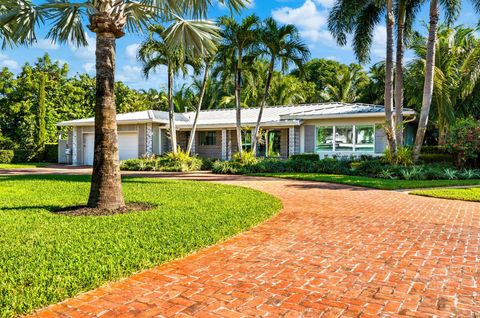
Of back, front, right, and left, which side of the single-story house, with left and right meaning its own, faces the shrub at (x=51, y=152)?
right

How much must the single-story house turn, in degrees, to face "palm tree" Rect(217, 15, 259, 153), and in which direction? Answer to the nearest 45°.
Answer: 0° — it already faces it

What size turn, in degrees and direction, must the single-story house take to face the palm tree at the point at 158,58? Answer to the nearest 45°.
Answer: approximately 45° to its right

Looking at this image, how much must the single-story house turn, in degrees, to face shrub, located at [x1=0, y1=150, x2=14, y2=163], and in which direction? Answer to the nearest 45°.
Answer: approximately 90° to its right

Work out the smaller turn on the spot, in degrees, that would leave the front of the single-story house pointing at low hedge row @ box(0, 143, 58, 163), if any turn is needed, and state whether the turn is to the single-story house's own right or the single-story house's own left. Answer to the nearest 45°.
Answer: approximately 90° to the single-story house's own right

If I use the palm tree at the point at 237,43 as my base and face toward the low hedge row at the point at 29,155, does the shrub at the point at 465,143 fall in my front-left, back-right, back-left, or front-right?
back-right

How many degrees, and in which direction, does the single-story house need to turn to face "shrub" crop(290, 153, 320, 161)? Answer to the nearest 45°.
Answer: approximately 45° to its left

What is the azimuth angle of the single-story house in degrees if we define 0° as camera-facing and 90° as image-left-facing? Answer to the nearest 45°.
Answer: approximately 0°
